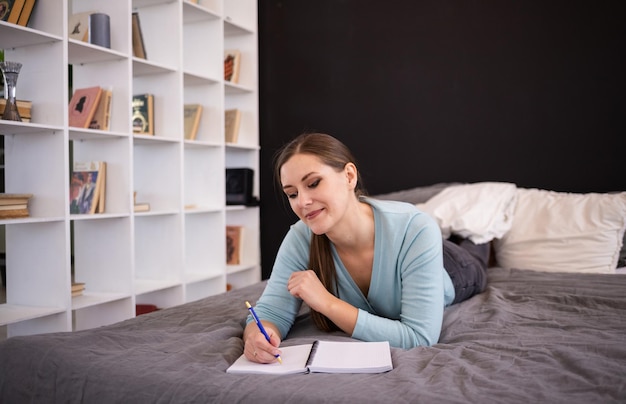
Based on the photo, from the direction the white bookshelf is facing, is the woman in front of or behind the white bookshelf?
in front

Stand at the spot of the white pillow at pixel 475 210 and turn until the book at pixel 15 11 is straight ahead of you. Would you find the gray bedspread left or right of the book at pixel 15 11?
left

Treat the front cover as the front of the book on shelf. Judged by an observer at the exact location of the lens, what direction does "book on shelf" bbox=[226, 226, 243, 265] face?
facing the viewer

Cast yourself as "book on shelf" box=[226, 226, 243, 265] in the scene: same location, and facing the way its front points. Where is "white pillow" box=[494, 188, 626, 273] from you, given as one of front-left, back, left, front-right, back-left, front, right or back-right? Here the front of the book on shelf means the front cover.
front-left

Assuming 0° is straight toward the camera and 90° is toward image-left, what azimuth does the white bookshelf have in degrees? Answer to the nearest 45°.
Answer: approximately 315°

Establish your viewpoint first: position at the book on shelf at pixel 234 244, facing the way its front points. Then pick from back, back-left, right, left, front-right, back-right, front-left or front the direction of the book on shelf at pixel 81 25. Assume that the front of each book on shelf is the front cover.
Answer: front-right

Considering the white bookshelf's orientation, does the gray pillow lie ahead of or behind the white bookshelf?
ahead
